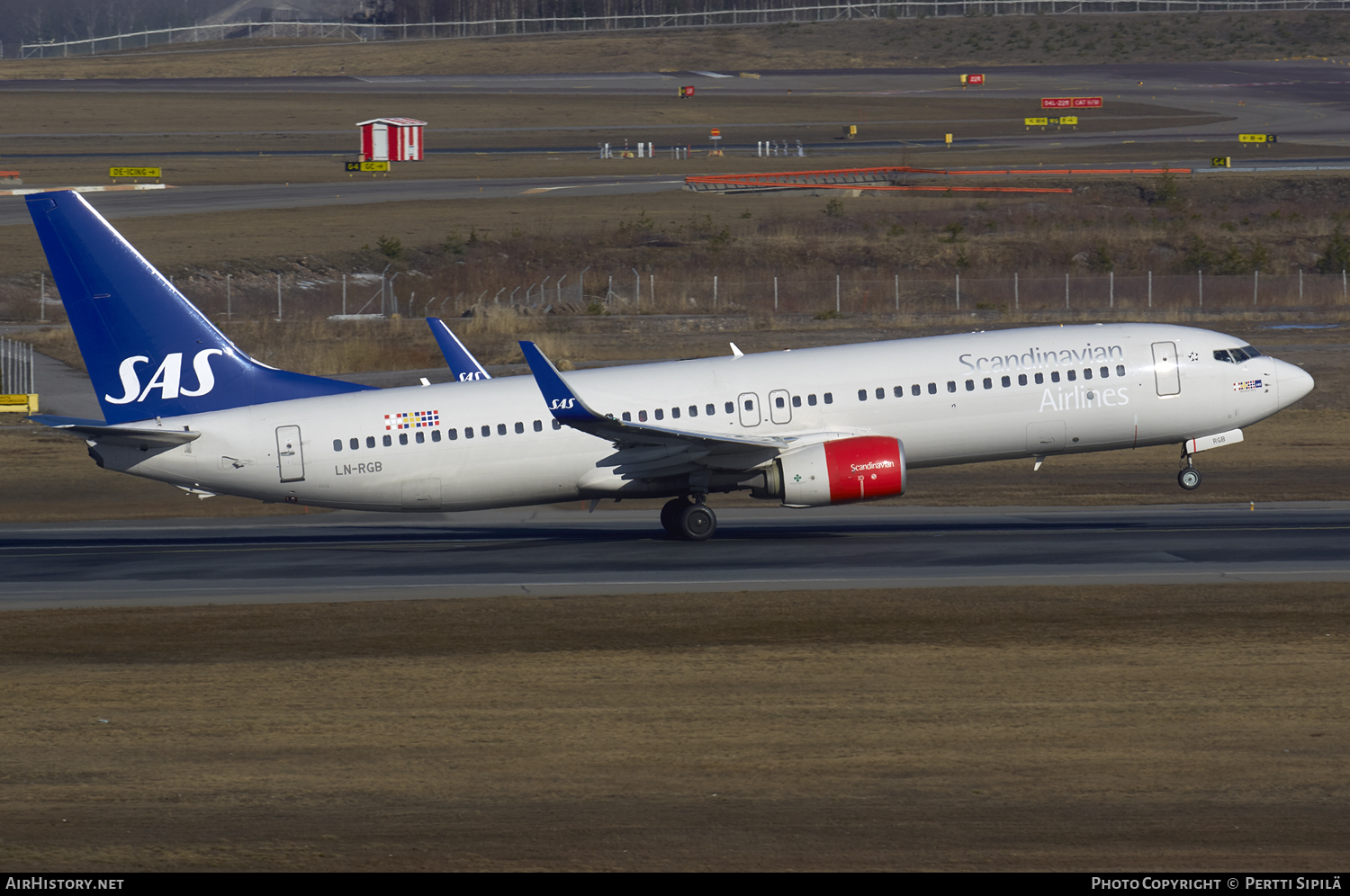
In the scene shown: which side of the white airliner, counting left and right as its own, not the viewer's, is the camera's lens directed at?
right
